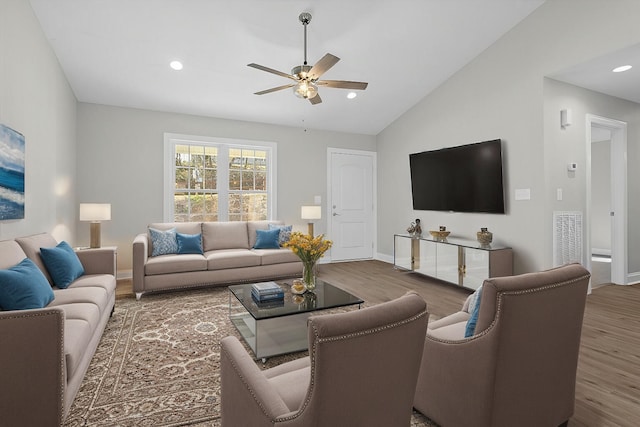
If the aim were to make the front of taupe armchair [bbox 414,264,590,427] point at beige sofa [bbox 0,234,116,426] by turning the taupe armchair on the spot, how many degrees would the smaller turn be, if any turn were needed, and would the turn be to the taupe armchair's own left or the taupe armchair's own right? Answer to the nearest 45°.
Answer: approximately 90° to the taupe armchair's own left

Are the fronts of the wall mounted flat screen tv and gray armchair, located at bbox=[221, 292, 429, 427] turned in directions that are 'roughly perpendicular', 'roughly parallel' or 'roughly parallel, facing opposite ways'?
roughly perpendicular

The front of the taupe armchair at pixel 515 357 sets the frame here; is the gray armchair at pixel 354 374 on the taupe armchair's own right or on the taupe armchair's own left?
on the taupe armchair's own left

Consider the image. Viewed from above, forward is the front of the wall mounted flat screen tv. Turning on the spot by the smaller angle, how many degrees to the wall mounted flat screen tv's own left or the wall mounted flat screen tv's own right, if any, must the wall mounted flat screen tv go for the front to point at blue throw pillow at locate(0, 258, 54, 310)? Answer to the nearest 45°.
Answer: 0° — it already faces it

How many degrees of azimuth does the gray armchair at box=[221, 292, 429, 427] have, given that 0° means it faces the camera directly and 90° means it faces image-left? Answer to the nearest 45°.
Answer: approximately 135°

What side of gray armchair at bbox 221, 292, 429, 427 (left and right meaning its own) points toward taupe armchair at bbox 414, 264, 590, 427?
right

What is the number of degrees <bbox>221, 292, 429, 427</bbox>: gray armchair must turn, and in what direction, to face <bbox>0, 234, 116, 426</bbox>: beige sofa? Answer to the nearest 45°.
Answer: approximately 45° to its left

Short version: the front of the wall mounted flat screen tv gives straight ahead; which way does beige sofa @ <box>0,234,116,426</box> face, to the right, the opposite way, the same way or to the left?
the opposite way

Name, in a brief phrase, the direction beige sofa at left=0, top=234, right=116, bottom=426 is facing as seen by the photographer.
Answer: facing to the right of the viewer

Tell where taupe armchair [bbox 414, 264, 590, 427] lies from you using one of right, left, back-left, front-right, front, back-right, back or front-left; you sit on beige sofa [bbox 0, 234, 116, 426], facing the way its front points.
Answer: front-right

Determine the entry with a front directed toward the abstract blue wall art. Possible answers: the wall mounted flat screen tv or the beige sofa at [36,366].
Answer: the wall mounted flat screen tv

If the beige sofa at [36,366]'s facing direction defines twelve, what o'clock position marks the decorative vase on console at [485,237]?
The decorative vase on console is roughly at 12 o'clock from the beige sofa.

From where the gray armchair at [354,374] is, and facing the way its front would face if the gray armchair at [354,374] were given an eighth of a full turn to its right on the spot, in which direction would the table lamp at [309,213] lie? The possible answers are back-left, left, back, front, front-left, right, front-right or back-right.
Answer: front

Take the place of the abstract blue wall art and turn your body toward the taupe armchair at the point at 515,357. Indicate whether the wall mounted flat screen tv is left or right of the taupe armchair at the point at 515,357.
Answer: left

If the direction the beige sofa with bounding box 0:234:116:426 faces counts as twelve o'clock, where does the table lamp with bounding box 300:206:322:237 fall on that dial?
The table lamp is roughly at 11 o'clock from the beige sofa.
